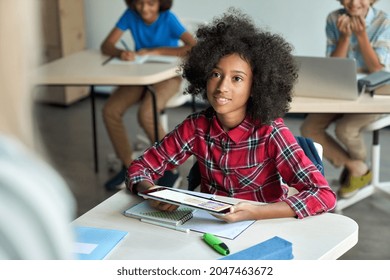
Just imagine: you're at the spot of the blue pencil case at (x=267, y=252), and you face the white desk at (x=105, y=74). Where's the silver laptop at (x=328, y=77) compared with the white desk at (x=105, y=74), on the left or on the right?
right

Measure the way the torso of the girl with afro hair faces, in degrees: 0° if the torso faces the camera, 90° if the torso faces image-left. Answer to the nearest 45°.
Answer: approximately 45°

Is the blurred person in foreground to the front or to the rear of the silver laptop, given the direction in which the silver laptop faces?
to the rear

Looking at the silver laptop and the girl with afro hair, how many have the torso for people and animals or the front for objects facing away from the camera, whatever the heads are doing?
1

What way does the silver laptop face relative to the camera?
away from the camera

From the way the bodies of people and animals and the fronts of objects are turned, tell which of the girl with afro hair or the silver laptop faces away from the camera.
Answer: the silver laptop

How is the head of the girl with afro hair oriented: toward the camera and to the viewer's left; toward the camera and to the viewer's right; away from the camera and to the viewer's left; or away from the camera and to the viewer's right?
toward the camera and to the viewer's left

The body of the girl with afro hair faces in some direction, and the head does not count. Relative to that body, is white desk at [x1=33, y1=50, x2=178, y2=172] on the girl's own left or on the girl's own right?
on the girl's own right

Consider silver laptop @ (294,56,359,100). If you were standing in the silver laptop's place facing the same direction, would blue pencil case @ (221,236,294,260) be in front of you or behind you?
behind

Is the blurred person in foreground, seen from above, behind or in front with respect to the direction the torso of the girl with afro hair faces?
in front

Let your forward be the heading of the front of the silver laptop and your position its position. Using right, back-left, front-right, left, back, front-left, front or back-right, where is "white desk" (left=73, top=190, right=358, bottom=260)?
back
